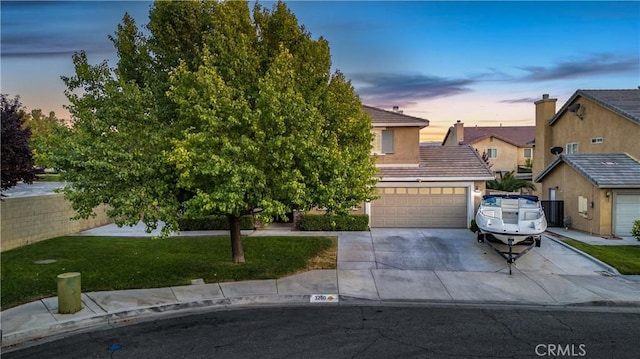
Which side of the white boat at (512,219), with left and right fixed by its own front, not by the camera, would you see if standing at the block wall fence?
right

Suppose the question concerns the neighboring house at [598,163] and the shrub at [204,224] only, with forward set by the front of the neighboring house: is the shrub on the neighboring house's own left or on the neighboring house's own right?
on the neighboring house's own right

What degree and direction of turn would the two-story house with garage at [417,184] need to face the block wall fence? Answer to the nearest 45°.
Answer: approximately 45° to its right

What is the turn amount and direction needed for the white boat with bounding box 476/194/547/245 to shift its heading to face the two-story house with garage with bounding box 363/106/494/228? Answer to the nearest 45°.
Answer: approximately 135° to its right

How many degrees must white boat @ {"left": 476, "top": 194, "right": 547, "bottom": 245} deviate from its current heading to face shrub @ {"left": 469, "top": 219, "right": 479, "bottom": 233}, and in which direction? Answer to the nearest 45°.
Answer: approximately 135° to its right

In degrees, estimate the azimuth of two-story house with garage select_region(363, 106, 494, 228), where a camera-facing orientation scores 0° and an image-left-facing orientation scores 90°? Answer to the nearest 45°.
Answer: approximately 0°

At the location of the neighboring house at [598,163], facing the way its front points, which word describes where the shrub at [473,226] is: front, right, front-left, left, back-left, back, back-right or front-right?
right

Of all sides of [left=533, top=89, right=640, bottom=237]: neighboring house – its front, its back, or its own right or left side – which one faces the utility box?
right

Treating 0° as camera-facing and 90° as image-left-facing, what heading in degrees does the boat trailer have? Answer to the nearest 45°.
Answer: approximately 0°
